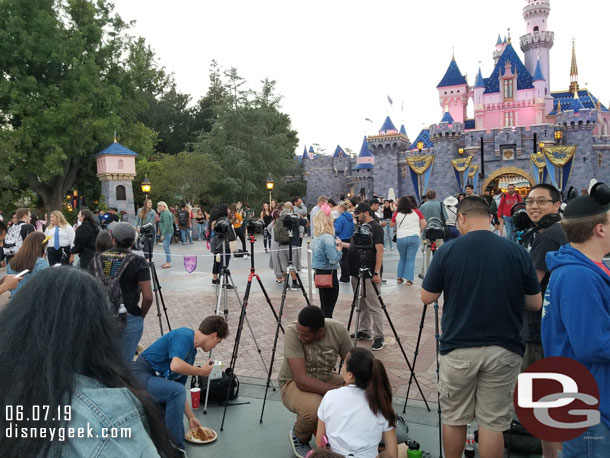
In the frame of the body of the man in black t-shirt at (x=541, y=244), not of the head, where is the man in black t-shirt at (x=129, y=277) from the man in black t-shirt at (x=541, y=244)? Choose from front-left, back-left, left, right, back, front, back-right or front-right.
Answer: front-right

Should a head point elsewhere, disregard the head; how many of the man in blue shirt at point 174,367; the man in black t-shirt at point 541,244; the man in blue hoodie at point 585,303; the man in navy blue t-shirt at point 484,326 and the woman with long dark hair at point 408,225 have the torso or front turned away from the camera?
2

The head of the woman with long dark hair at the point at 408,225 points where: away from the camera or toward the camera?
away from the camera

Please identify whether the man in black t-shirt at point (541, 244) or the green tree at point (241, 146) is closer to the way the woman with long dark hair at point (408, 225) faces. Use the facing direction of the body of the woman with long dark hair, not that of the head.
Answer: the green tree

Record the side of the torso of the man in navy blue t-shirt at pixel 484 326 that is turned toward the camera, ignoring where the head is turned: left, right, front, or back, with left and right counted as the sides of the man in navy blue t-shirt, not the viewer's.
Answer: back

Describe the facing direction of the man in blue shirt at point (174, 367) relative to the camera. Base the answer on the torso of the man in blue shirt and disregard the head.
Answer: to the viewer's right

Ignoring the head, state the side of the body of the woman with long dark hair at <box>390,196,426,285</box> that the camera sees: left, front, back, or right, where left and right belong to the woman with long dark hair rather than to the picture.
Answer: back

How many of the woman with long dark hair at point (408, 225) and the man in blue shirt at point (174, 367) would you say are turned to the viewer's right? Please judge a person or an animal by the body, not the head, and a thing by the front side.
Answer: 1

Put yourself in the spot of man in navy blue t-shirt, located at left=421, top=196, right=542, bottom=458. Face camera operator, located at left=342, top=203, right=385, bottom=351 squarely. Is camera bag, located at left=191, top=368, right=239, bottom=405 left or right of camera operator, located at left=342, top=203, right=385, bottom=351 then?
left

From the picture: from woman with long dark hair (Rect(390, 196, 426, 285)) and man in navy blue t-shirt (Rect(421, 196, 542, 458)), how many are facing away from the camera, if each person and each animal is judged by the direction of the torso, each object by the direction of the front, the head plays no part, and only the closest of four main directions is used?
2

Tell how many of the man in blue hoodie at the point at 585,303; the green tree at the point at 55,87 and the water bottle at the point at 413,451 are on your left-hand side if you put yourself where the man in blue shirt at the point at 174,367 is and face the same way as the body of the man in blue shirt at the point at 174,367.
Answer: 1
